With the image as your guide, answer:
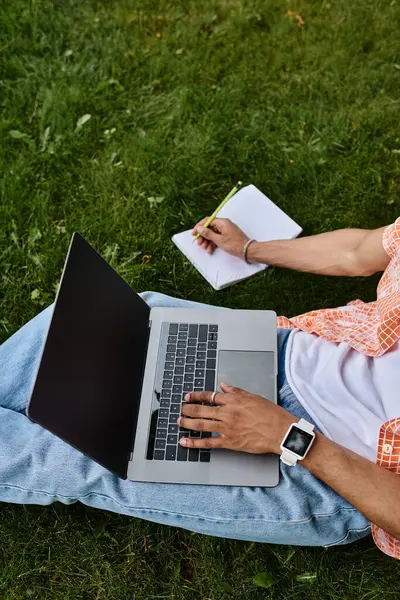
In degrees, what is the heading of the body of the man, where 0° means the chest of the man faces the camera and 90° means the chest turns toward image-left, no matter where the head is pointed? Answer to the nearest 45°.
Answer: approximately 90°

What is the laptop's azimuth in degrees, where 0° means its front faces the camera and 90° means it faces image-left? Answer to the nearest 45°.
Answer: approximately 270°
